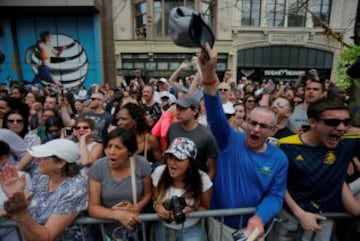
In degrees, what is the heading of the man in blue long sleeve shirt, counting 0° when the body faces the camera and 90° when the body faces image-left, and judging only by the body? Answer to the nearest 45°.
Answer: approximately 0°
